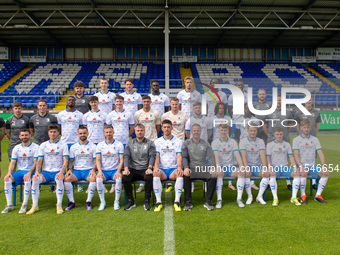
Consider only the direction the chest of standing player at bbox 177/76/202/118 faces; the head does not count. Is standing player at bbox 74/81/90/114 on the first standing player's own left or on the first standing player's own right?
on the first standing player's own right

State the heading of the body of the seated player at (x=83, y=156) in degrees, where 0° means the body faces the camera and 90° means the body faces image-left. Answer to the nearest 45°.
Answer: approximately 0°

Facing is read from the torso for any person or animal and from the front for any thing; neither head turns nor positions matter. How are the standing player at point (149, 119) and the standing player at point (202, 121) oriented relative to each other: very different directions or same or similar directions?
same or similar directions

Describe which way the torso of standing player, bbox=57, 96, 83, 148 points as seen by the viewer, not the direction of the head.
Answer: toward the camera

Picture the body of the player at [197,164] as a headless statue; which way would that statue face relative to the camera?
toward the camera

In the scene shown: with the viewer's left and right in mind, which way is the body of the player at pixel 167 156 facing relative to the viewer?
facing the viewer

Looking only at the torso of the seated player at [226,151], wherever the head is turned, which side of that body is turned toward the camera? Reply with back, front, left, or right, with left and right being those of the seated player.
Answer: front

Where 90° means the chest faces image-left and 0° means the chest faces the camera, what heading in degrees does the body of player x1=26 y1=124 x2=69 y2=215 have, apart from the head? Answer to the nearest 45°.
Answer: approximately 0°

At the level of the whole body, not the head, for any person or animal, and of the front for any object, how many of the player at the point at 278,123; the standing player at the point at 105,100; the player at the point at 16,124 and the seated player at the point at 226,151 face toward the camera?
4

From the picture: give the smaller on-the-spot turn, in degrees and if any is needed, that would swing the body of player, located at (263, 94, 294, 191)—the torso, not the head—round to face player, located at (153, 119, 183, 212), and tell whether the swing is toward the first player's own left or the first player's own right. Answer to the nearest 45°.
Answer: approximately 45° to the first player's own right

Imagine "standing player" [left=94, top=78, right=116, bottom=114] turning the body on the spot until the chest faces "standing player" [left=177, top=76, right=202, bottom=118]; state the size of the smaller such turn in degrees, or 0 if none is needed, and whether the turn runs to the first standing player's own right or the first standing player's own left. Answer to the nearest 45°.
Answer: approximately 90° to the first standing player's own left
